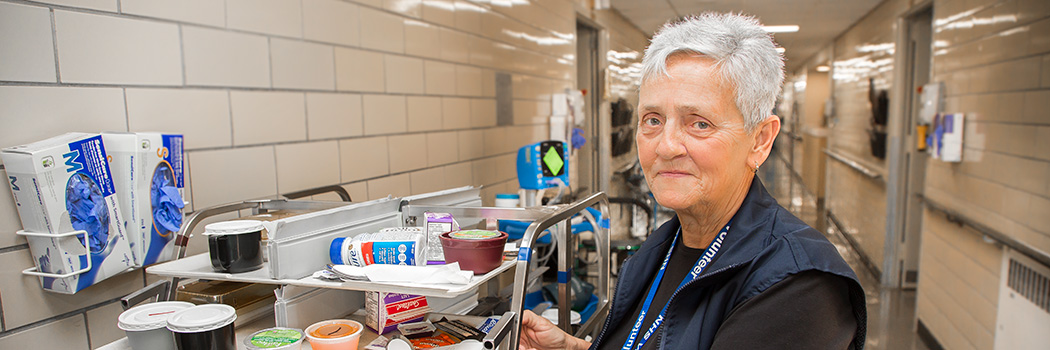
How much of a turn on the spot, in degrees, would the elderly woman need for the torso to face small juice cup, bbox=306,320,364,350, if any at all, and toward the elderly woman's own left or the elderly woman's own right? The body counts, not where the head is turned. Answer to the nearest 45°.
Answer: approximately 45° to the elderly woman's own right

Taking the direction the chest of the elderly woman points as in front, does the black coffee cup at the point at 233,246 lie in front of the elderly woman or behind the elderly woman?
in front

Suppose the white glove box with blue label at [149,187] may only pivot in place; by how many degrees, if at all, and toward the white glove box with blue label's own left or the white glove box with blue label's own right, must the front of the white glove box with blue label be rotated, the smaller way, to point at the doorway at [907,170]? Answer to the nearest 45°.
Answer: approximately 45° to the white glove box with blue label's own left

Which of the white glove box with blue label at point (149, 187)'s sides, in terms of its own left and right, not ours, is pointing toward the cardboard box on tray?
front

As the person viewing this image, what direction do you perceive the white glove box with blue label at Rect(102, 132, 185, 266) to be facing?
facing the viewer and to the right of the viewer

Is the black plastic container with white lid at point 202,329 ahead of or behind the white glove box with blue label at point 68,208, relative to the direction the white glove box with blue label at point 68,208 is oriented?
ahead

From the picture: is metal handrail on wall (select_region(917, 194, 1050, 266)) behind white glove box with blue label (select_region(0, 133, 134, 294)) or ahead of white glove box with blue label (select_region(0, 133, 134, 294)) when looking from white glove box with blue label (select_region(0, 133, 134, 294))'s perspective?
ahead

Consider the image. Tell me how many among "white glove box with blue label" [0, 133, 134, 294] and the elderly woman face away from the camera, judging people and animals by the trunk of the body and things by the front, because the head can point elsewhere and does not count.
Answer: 0

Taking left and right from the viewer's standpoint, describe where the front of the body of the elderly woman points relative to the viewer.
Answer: facing the viewer and to the left of the viewer

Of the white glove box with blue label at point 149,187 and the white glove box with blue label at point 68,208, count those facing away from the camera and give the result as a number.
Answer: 0

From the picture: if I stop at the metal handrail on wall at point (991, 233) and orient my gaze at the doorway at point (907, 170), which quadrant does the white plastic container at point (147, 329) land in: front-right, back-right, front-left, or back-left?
back-left

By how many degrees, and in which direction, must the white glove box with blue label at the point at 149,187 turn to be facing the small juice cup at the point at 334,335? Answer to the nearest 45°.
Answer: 0° — it already faces it

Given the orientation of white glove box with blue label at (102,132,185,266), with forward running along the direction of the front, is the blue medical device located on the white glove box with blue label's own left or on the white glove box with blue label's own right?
on the white glove box with blue label's own left

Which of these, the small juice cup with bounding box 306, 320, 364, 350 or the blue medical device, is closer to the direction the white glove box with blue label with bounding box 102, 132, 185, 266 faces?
the small juice cup

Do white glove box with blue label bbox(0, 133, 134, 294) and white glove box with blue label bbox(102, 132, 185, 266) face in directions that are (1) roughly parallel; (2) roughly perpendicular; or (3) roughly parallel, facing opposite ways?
roughly parallel

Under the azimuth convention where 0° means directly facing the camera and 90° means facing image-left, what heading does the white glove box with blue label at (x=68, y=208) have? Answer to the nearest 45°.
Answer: approximately 315°

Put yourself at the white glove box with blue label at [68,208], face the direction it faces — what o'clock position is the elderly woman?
The elderly woman is roughly at 12 o'clock from the white glove box with blue label.
